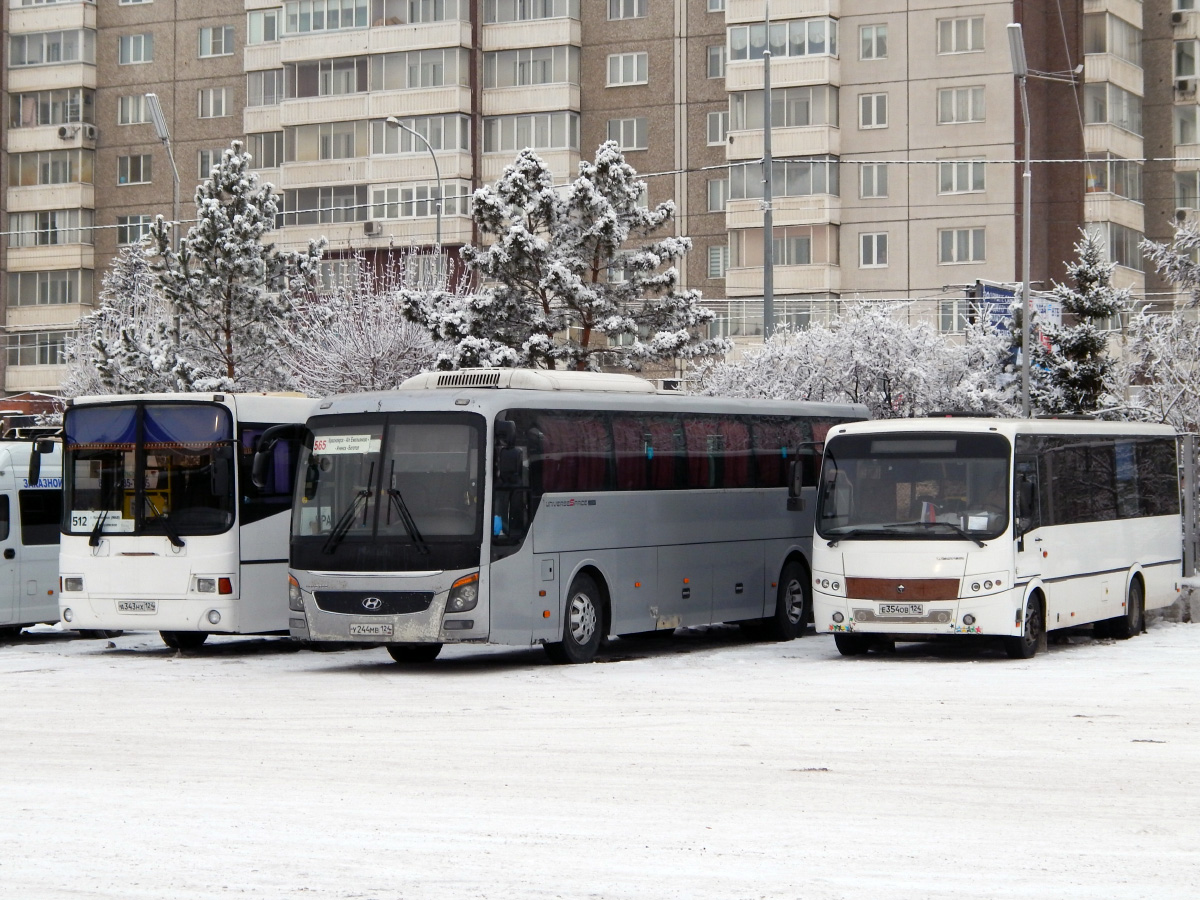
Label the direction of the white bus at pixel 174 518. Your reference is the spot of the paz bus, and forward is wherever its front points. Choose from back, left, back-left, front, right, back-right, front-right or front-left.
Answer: front-right

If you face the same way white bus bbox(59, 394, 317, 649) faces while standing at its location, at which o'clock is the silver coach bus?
The silver coach bus is roughly at 9 o'clock from the white bus.

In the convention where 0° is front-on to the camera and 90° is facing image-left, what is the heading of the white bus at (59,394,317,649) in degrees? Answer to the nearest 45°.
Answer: approximately 45°

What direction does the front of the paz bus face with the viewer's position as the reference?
facing the viewer and to the left of the viewer

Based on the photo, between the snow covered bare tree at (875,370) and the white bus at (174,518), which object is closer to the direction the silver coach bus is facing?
the white bus

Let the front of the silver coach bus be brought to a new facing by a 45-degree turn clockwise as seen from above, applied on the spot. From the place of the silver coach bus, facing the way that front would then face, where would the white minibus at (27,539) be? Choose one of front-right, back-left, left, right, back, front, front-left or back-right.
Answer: front-right

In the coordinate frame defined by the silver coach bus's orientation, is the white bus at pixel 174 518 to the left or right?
on its right

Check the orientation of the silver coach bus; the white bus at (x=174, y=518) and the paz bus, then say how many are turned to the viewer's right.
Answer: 0

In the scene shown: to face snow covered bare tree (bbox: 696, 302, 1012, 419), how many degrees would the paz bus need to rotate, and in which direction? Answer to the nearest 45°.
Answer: approximately 135° to its right

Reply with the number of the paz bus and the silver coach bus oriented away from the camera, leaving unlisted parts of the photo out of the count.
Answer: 0

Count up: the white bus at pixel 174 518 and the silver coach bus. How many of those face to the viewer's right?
0

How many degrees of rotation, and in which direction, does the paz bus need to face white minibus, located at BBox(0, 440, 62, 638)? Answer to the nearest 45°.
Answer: approximately 45° to its right

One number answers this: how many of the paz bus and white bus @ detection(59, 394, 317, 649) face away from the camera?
0
